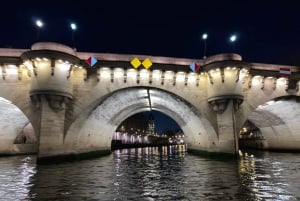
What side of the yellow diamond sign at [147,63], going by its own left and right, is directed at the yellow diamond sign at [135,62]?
right

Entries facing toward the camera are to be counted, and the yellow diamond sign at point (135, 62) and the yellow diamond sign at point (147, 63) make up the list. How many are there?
2

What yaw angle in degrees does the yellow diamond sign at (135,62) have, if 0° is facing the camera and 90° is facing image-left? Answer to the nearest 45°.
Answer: approximately 0°

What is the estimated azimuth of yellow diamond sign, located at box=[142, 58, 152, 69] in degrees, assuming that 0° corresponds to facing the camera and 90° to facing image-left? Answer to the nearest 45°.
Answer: approximately 0°

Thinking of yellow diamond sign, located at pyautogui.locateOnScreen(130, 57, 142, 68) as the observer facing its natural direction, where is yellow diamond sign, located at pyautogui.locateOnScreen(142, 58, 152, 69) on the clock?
yellow diamond sign, located at pyautogui.locateOnScreen(142, 58, 152, 69) is roughly at 9 o'clock from yellow diamond sign, located at pyautogui.locateOnScreen(130, 57, 142, 68).
